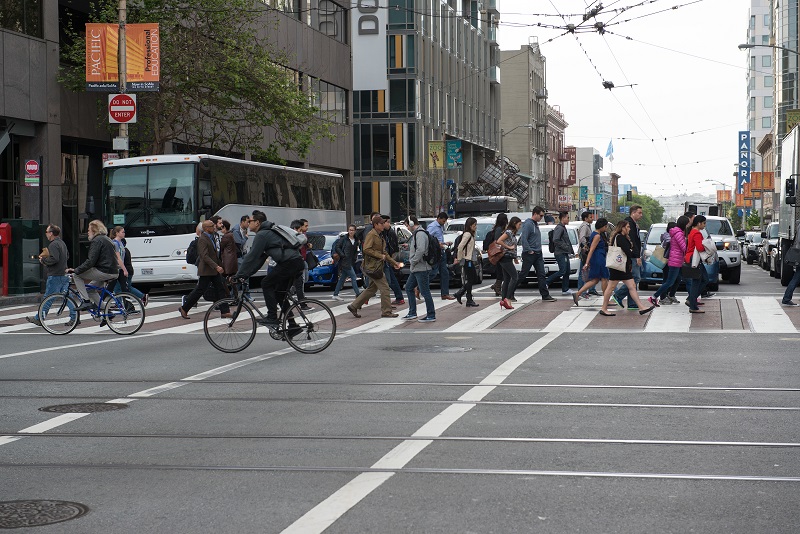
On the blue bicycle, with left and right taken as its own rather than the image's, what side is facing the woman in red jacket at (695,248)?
back

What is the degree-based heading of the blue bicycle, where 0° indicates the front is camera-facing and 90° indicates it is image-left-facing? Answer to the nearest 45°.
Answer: approximately 90°

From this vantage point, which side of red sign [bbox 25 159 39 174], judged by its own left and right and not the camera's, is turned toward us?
front

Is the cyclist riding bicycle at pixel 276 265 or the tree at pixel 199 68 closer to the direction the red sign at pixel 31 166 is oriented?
the cyclist riding bicycle

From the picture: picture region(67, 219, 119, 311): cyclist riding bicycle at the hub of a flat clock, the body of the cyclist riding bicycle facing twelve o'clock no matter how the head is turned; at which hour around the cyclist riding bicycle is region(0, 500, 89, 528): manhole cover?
The manhole cover is roughly at 9 o'clock from the cyclist riding bicycle.

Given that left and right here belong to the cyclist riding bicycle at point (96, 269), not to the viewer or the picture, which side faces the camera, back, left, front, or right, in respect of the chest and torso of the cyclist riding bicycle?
left

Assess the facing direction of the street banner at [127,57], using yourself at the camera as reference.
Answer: facing the viewer

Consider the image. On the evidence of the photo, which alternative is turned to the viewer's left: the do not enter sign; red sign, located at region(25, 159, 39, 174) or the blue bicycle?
the blue bicycle

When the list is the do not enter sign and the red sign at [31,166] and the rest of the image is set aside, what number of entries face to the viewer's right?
0

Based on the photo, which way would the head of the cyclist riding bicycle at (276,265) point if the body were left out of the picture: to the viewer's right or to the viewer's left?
to the viewer's left

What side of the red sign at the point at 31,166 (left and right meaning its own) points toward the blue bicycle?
front
